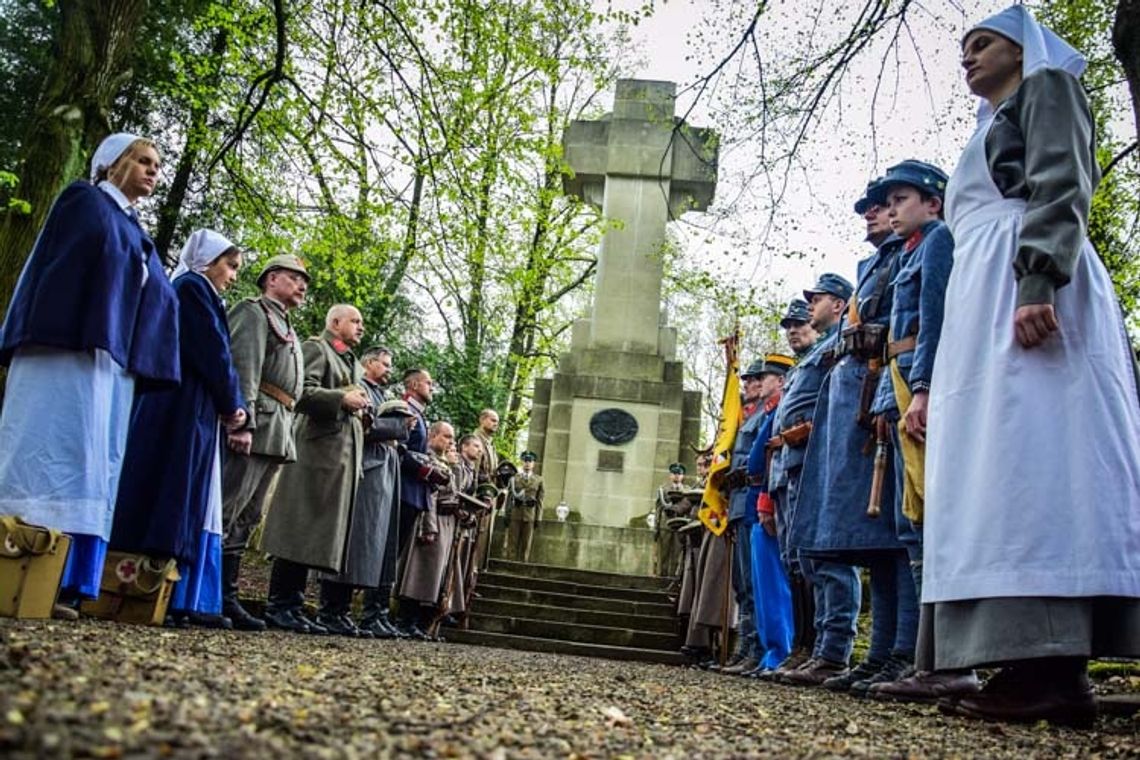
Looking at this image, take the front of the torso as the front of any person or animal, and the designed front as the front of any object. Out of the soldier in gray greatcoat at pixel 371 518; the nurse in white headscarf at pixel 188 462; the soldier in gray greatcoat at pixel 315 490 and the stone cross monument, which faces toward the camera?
the stone cross monument

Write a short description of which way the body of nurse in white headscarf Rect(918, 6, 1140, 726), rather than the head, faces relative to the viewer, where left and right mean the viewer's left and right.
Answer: facing to the left of the viewer

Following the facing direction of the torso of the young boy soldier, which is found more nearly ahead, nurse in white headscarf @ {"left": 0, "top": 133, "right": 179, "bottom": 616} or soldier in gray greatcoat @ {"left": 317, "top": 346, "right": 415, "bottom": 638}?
the nurse in white headscarf

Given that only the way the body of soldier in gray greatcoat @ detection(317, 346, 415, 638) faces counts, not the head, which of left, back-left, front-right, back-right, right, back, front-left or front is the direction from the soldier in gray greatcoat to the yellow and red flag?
front

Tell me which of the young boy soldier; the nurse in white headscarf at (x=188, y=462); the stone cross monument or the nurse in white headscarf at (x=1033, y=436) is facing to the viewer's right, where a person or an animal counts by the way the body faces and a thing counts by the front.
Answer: the nurse in white headscarf at (x=188, y=462)

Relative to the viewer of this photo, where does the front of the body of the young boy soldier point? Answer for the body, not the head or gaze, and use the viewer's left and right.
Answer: facing the viewer and to the left of the viewer

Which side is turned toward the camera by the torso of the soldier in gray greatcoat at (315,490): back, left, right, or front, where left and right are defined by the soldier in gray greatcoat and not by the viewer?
right

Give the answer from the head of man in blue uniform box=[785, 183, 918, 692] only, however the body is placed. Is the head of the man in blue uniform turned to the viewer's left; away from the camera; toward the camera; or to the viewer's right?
to the viewer's left

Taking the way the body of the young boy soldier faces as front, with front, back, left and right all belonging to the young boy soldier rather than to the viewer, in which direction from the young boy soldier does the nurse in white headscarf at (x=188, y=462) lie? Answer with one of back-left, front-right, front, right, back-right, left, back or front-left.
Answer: front-right

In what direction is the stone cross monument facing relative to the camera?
toward the camera

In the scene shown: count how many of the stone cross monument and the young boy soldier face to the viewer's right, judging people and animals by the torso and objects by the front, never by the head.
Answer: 0

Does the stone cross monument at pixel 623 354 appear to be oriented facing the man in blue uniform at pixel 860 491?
yes

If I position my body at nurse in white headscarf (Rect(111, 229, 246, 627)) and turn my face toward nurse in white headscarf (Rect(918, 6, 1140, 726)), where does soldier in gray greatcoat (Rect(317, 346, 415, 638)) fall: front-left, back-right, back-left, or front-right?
back-left

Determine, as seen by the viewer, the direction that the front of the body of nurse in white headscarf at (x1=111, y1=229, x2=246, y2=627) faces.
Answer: to the viewer's right

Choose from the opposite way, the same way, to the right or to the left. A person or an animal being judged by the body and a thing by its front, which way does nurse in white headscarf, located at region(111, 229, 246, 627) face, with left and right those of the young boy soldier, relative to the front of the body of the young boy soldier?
the opposite way

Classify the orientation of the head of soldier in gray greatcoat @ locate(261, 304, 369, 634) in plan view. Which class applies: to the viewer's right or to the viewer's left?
to the viewer's right

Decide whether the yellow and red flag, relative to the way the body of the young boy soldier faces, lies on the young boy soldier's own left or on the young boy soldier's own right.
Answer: on the young boy soldier's own right

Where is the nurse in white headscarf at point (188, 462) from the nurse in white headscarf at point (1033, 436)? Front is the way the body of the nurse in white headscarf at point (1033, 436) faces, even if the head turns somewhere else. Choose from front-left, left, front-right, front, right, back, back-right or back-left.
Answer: front

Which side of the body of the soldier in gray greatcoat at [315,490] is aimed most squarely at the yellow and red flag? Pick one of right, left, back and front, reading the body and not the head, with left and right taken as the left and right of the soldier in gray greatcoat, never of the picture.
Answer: front

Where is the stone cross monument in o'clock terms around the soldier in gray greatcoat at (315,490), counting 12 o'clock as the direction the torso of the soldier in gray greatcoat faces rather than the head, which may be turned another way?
The stone cross monument is roughly at 10 o'clock from the soldier in gray greatcoat.
